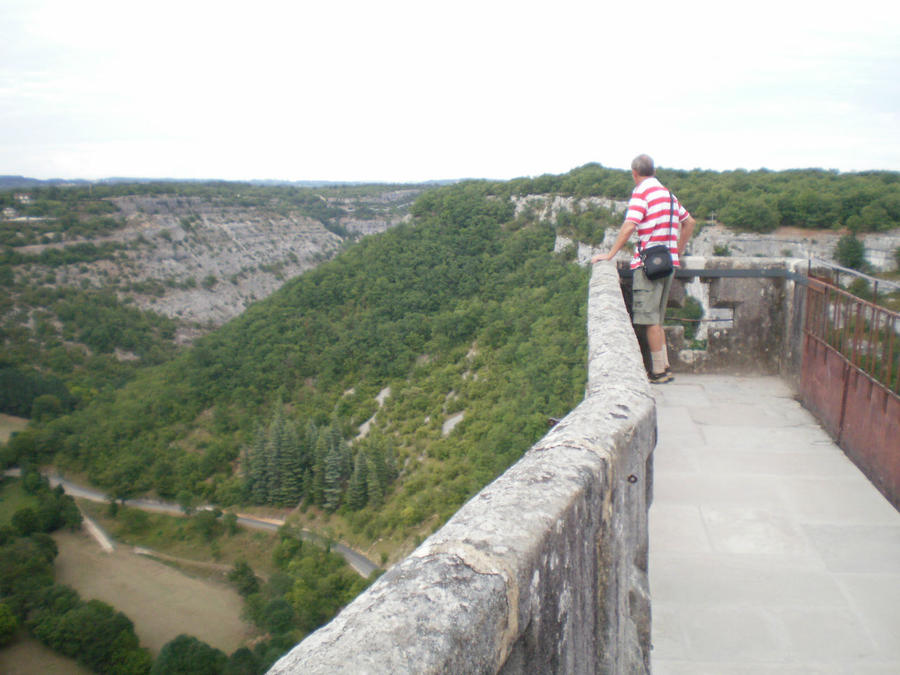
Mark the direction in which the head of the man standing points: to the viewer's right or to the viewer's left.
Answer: to the viewer's left

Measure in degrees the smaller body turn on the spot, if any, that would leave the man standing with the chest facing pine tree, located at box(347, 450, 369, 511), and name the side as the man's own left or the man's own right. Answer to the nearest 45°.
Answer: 0° — they already face it

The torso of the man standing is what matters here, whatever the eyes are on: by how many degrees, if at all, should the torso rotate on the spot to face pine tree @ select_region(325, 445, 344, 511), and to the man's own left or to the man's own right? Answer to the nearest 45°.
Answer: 0° — they already face it

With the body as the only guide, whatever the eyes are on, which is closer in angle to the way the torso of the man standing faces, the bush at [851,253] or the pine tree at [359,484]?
the pine tree

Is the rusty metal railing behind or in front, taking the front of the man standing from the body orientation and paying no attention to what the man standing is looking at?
behind

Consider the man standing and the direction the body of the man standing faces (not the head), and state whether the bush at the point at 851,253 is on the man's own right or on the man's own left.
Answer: on the man's own right

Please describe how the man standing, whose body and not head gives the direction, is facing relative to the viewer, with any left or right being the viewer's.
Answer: facing away from the viewer and to the left of the viewer

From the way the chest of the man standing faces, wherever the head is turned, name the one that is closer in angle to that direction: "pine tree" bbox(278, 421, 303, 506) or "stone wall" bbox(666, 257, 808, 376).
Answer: the pine tree
